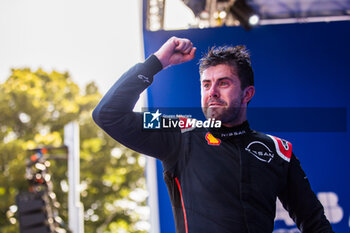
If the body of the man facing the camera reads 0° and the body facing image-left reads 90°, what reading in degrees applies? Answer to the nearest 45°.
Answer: approximately 0°

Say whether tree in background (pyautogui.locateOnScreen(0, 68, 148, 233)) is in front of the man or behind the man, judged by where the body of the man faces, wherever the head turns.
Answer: behind
